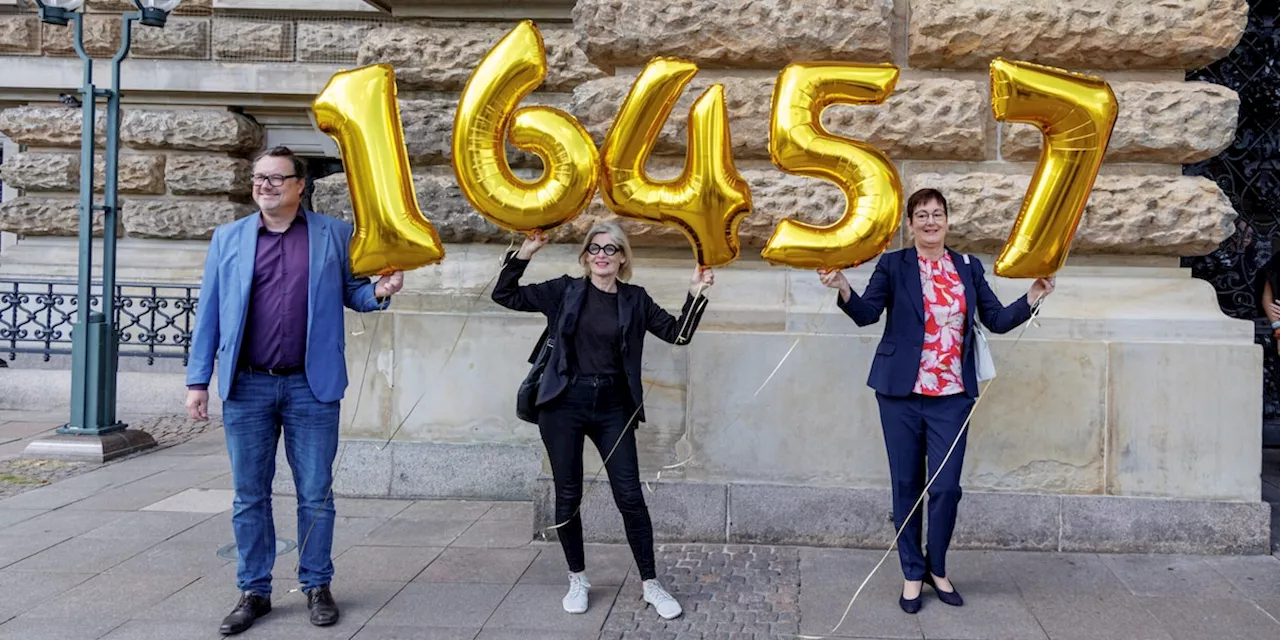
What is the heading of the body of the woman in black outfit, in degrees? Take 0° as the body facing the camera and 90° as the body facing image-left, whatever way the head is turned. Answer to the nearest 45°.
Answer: approximately 0°

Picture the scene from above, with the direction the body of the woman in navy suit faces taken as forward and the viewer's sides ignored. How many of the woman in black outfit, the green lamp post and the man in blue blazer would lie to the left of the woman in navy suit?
0

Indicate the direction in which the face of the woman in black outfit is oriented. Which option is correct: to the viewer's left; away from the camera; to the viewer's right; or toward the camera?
toward the camera

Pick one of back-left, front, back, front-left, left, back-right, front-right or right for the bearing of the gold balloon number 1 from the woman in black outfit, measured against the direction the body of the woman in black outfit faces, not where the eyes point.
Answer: right

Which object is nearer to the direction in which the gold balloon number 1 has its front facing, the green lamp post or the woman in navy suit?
the woman in navy suit

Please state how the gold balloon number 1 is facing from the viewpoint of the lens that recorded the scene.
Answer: facing the viewer

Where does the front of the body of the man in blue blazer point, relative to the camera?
toward the camera

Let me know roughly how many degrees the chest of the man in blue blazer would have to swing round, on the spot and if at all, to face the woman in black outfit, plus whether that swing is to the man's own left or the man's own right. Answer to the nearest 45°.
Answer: approximately 90° to the man's own left

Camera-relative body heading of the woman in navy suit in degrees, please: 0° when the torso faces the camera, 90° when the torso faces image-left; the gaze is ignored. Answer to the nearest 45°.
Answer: approximately 0°

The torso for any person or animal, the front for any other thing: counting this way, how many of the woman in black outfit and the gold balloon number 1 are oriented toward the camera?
2

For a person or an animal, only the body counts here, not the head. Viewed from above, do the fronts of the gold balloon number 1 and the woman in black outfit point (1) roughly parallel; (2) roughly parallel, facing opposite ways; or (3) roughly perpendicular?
roughly parallel

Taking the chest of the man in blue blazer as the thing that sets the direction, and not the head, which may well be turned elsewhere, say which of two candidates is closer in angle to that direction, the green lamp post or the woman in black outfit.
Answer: the woman in black outfit

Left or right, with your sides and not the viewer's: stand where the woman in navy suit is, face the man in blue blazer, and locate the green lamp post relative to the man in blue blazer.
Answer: right

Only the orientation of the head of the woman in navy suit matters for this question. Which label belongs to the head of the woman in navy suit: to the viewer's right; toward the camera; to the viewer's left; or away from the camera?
toward the camera

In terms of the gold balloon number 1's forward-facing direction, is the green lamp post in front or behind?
behind

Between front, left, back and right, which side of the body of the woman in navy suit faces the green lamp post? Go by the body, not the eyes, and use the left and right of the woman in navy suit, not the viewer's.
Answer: right

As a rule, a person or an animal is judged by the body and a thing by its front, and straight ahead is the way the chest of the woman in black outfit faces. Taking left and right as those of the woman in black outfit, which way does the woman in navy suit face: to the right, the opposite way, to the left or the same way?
the same way

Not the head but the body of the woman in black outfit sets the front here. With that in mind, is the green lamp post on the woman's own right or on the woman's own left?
on the woman's own right
